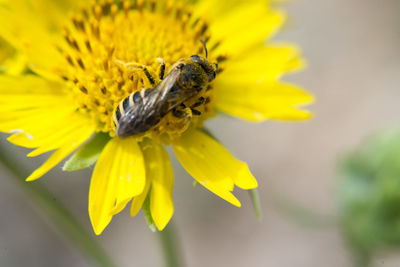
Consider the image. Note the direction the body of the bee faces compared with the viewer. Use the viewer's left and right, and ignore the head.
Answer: facing away from the viewer and to the right of the viewer
